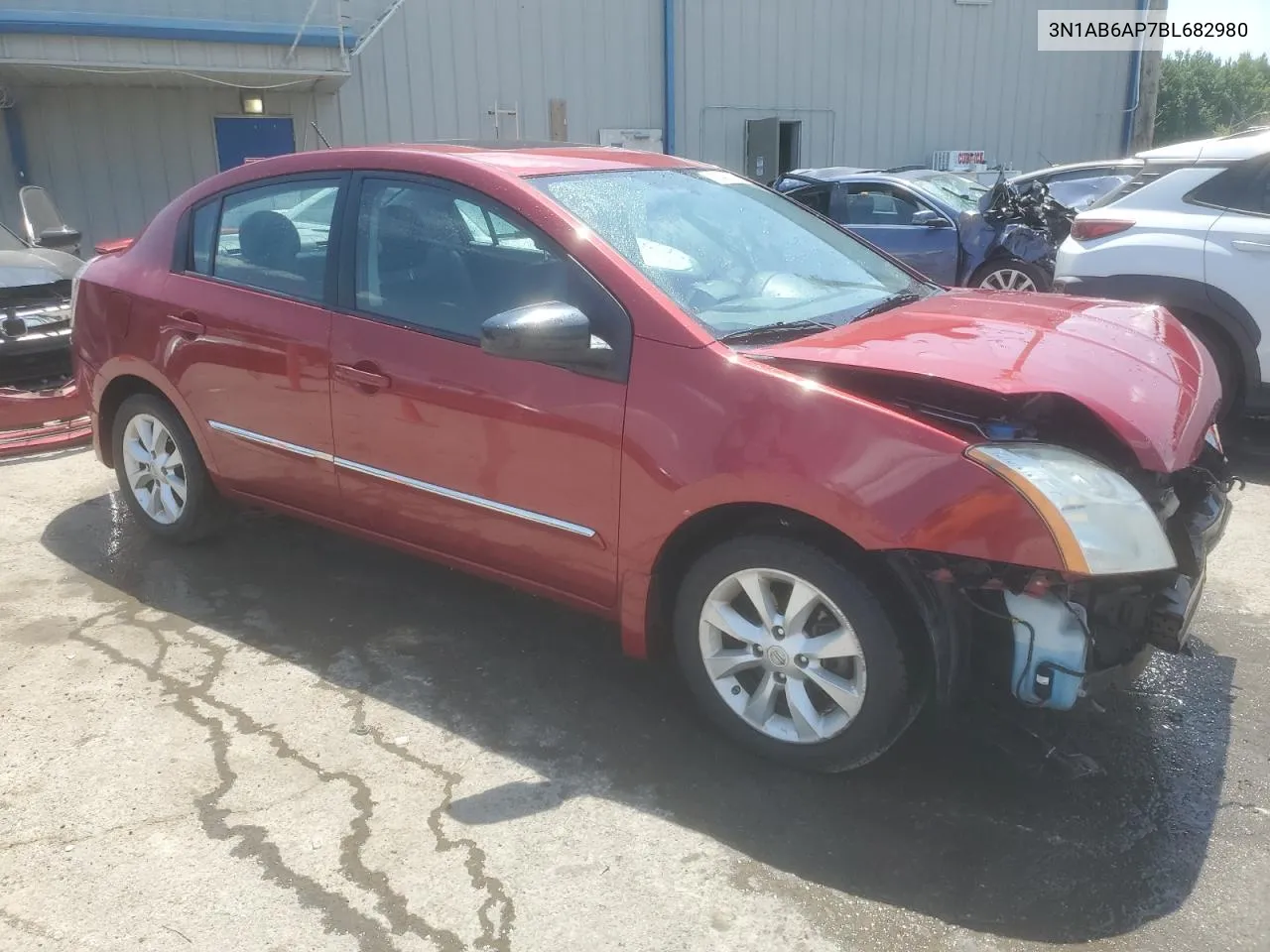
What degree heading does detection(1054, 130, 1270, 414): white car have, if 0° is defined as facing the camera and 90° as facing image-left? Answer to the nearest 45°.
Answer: approximately 270°

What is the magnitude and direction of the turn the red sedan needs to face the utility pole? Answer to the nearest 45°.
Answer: approximately 90° to its left

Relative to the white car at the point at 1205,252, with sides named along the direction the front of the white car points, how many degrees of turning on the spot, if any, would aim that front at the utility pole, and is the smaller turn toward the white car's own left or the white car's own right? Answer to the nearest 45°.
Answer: approximately 90° to the white car's own left

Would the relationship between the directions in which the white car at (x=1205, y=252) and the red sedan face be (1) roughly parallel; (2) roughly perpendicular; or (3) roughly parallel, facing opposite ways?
roughly parallel

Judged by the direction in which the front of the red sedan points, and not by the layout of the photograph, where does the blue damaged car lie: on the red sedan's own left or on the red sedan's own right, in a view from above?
on the red sedan's own left

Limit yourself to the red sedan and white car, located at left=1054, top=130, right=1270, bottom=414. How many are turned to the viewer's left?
0

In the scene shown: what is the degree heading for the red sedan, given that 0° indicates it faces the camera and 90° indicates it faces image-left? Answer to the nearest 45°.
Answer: approximately 315°
